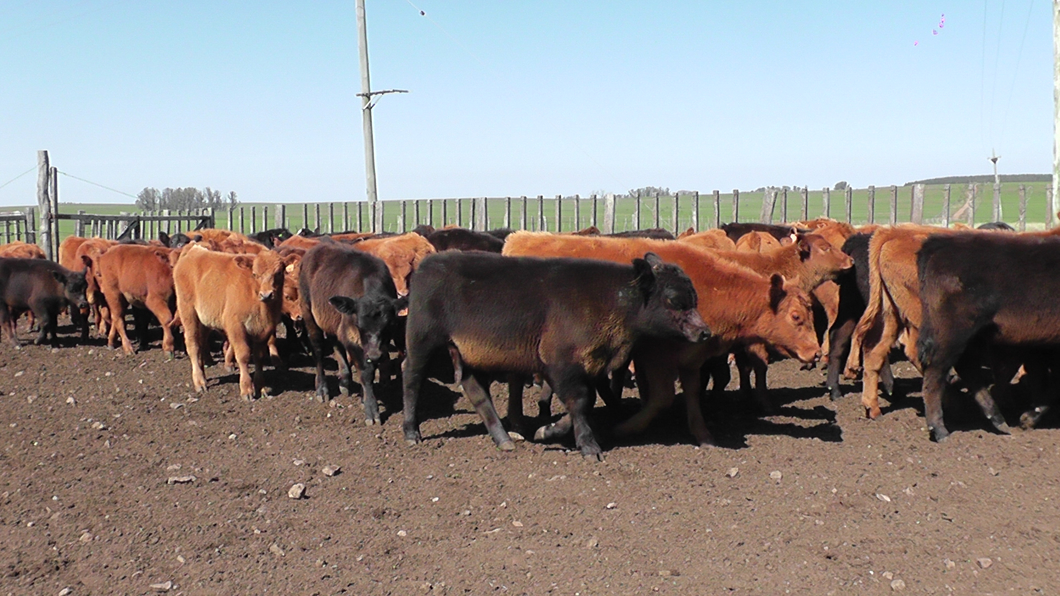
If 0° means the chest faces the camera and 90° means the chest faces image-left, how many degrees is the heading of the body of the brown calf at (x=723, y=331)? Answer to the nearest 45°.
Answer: approximately 270°

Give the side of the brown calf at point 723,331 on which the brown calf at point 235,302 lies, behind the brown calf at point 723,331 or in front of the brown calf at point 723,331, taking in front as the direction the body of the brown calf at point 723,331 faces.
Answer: behind

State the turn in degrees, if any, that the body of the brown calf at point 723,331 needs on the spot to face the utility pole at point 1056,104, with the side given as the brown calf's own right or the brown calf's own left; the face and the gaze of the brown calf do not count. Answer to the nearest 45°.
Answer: approximately 45° to the brown calf's own left

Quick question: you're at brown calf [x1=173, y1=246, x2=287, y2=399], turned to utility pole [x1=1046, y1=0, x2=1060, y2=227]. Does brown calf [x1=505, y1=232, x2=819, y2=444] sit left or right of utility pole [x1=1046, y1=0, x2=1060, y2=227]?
right
